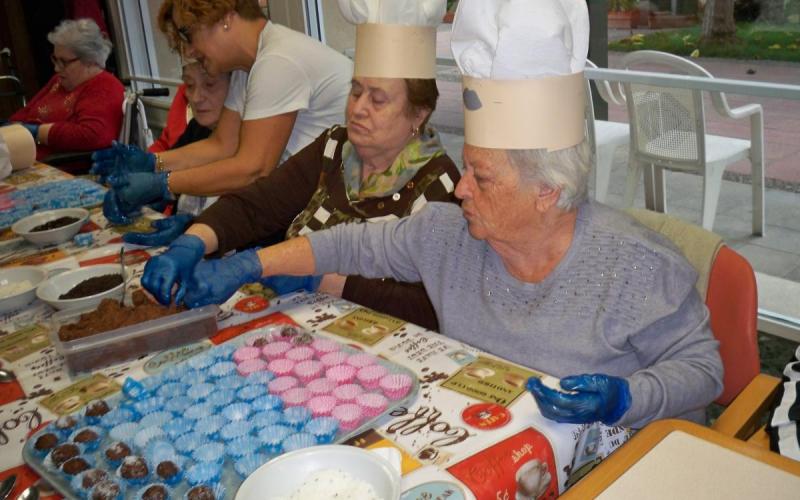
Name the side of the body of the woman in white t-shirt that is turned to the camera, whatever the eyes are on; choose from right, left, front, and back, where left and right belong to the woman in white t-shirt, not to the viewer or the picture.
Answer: left

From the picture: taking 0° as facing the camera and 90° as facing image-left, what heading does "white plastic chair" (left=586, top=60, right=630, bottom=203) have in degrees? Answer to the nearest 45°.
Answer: approximately 270°

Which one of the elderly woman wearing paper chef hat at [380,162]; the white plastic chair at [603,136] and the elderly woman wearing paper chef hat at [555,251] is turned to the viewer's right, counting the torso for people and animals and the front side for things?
the white plastic chair

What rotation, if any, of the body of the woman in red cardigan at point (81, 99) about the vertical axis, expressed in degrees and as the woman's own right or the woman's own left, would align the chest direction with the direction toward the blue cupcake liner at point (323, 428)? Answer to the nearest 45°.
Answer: approximately 45° to the woman's own left

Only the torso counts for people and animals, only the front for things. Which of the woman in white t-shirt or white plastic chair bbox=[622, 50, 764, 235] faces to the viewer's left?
the woman in white t-shirt

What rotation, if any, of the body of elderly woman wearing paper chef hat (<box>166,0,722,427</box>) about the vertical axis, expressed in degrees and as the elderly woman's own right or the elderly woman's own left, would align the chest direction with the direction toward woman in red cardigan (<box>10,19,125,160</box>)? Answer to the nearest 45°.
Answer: approximately 90° to the elderly woman's own right

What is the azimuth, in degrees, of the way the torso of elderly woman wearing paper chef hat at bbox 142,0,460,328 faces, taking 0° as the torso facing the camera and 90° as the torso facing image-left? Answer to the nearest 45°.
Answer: approximately 45°

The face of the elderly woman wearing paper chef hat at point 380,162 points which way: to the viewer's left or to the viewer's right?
to the viewer's left

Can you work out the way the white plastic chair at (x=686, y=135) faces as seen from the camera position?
facing away from the viewer and to the right of the viewer

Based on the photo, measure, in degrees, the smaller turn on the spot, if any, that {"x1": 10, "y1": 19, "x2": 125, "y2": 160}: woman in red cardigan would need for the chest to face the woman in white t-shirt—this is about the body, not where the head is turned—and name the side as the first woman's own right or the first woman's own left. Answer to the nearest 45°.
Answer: approximately 45° to the first woman's own left
